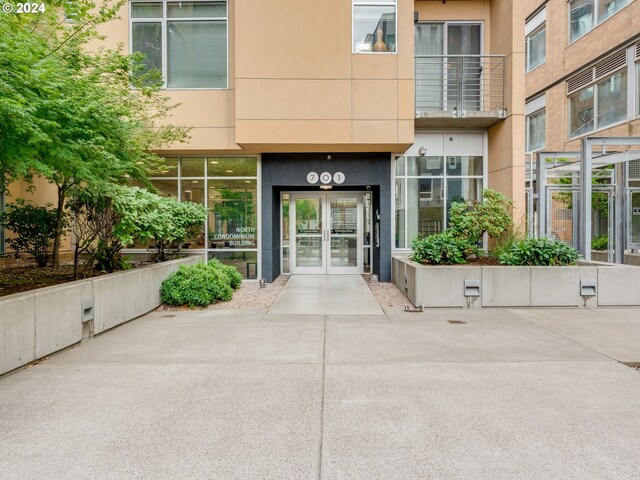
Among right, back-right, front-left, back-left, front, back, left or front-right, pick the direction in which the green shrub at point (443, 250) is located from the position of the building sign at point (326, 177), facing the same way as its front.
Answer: front-left

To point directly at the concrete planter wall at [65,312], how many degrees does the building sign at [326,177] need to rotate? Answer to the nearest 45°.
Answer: approximately 45° to its right

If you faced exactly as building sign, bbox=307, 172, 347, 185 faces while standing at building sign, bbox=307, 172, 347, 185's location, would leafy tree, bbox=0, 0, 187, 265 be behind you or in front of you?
in front

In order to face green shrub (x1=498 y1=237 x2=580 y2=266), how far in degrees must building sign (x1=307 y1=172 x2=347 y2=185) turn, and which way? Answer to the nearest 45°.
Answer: approximately 45° to its left

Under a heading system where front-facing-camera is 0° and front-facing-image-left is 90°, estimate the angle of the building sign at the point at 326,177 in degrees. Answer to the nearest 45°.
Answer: approximately 0°

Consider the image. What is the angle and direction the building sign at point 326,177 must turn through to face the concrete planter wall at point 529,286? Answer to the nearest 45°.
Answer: approximately 45° to its left

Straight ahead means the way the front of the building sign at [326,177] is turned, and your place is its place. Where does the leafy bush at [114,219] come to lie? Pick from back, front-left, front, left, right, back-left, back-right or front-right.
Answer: front-right

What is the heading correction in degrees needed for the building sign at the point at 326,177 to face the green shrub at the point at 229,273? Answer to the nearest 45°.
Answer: approximately 45° to its right

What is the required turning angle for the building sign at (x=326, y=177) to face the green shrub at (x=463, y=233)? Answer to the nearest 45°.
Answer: approximately 45° to its left
